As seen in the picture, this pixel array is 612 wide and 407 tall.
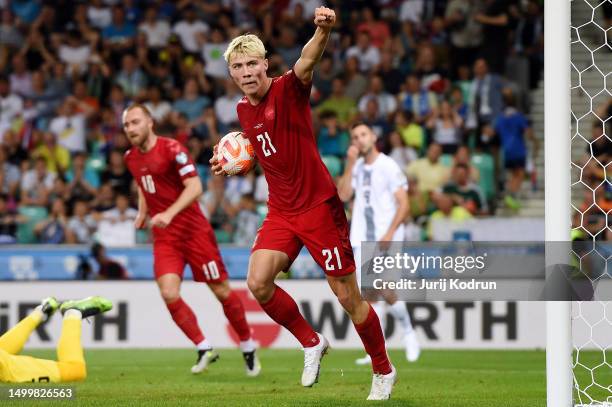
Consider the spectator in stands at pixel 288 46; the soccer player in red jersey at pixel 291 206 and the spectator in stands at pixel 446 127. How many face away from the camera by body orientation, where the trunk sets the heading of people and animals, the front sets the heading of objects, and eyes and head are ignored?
0

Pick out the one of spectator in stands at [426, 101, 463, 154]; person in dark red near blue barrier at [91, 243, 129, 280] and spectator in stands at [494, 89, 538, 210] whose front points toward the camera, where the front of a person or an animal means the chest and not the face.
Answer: spectator in stands at [426, 101, 463, 154]

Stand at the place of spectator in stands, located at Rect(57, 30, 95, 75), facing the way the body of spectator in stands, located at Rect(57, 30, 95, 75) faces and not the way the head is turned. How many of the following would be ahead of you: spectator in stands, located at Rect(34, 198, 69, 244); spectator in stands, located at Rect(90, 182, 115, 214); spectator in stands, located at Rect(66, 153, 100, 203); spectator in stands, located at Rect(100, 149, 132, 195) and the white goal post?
5

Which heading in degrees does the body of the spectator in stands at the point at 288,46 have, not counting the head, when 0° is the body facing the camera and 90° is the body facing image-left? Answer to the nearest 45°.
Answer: approximately 0°

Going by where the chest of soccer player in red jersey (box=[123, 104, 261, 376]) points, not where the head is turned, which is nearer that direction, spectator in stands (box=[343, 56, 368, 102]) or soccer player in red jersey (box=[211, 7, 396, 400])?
the soccer player in red jersey

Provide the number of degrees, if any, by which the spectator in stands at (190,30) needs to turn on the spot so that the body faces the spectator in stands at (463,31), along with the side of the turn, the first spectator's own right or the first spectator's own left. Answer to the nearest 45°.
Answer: approximately 90° to the first spectator's own left

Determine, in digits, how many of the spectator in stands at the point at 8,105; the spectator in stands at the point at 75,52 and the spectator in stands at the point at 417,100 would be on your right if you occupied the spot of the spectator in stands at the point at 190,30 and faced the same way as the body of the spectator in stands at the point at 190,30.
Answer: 2

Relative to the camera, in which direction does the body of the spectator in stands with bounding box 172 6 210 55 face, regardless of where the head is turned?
toward the camera

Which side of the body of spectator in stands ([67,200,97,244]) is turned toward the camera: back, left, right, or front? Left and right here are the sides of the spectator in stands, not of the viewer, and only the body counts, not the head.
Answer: front

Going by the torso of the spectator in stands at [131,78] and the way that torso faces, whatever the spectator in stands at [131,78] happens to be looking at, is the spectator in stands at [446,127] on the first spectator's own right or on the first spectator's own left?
on the first spectator's own left

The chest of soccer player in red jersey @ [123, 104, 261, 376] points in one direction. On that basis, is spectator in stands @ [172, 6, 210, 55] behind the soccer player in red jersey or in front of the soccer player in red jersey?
behind

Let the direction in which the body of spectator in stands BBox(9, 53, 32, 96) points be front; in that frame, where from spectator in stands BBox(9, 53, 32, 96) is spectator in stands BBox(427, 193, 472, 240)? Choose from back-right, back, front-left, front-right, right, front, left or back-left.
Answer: front-left

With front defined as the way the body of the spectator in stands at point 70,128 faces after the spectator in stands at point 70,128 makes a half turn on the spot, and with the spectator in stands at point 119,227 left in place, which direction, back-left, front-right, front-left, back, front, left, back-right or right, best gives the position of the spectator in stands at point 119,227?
back
